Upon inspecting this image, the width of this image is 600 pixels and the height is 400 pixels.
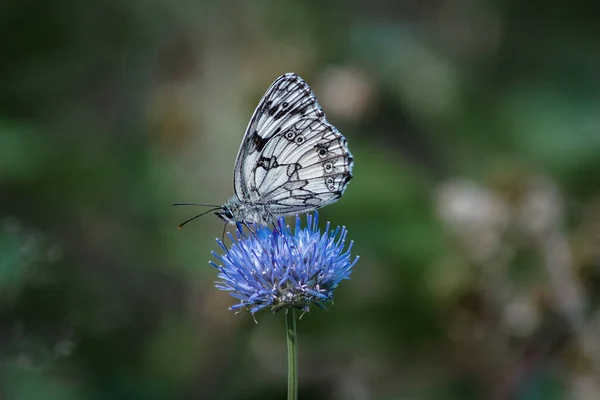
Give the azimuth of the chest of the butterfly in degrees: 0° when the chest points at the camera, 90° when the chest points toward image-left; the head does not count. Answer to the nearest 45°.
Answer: approximately 90°
